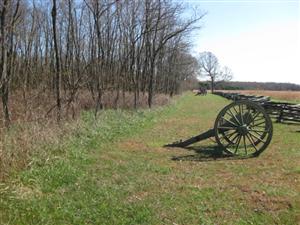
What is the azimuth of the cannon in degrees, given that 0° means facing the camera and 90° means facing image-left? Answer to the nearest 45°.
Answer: approximately 270°
